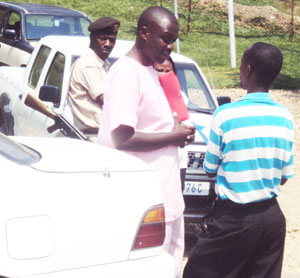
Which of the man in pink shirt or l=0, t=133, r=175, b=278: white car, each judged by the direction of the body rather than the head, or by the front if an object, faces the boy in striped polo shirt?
the man in pink shirt

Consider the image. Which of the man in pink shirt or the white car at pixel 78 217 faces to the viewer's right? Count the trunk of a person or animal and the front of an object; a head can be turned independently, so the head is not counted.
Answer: the man in pink shirt

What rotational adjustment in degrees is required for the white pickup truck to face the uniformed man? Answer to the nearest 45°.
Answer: approximately 45° to its right

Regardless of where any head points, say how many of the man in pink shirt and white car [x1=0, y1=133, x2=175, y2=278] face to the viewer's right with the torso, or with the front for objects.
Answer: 1

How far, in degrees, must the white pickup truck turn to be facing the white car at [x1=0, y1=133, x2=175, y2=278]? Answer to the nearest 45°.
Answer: approximately 45° to its right

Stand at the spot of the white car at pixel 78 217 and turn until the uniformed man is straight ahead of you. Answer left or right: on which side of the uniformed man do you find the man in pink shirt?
right

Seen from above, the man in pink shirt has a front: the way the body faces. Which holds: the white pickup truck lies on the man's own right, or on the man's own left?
on the man's own left

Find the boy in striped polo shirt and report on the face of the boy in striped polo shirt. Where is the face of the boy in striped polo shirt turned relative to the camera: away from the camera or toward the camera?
away from the camera

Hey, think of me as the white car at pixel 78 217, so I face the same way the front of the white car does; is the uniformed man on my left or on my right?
on my right

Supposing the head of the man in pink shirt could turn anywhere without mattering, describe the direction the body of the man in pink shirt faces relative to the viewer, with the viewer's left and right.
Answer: facing to the right of the viewer
